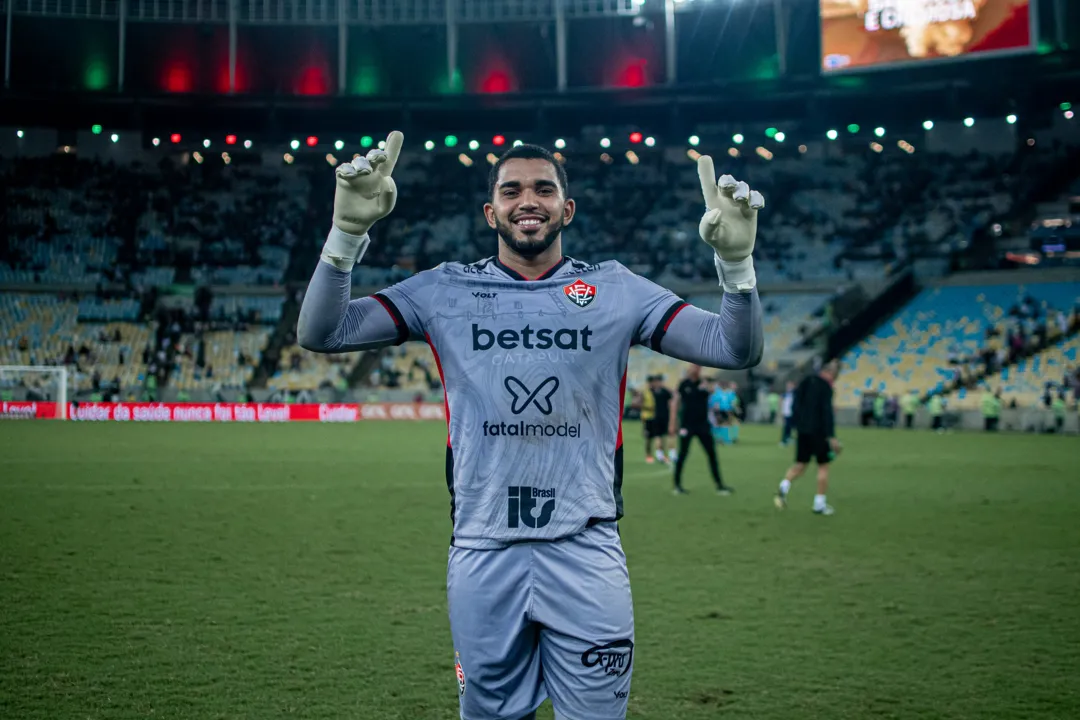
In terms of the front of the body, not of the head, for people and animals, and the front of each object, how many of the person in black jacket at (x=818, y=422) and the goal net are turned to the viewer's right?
1

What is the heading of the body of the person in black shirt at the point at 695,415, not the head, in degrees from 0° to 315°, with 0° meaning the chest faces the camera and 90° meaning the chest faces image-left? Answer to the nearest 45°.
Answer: approximately 315°

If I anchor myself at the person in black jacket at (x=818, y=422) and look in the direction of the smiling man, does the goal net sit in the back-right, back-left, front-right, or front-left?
back-right

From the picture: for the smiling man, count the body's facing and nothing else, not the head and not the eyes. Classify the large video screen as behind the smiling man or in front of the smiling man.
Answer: behind
